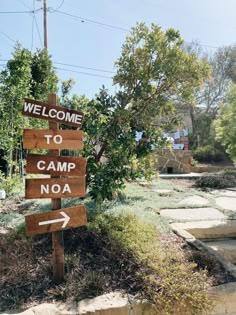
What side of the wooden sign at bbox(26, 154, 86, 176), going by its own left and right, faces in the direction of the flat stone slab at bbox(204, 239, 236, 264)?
left

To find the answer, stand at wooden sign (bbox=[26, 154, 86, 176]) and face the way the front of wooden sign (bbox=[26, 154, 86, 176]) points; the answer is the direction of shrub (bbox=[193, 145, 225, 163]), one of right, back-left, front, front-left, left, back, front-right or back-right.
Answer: back-left

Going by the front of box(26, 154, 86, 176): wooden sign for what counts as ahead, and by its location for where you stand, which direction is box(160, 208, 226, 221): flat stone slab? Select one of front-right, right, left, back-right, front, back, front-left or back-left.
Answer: back-left

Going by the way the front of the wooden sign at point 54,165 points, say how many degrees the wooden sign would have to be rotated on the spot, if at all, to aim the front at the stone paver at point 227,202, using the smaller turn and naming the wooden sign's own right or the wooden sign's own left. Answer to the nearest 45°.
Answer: approximately 135° to the wooden sign's own left

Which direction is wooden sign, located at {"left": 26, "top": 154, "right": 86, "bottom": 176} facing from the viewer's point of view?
toward the camera

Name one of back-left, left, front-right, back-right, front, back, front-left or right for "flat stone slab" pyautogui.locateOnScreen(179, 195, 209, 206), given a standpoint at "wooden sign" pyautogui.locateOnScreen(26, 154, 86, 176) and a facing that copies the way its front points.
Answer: back-left

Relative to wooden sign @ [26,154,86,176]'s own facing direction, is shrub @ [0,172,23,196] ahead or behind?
behind

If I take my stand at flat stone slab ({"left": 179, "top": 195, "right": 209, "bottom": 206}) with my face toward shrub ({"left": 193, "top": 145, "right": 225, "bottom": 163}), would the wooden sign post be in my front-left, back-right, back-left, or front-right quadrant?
back-left
